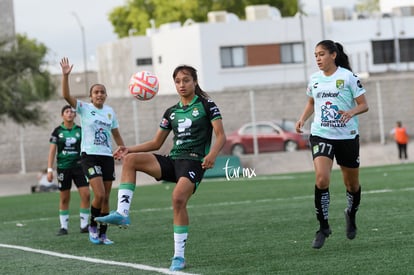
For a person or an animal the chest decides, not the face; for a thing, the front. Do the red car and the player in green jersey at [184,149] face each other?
no

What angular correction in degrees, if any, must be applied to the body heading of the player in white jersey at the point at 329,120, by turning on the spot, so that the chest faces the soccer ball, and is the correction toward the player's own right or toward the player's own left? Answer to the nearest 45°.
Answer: approximately 45° to the player's own right

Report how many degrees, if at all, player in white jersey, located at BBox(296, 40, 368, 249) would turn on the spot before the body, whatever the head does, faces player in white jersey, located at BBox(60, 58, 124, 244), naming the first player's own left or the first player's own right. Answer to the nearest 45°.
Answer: approximately 90° to the first player's own right

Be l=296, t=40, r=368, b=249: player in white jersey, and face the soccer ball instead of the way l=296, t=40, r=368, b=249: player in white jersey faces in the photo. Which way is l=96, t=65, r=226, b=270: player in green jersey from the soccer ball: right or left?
left

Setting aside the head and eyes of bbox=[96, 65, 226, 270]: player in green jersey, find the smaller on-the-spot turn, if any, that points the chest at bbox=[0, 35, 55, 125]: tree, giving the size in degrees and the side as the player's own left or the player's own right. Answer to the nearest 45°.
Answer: approximately 135° to the player's own right

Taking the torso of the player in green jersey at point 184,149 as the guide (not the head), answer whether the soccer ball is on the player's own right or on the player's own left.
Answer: on the player's own right

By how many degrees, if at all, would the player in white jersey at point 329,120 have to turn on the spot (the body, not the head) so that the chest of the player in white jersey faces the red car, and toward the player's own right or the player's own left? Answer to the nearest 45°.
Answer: approximately 135° to the player's own right

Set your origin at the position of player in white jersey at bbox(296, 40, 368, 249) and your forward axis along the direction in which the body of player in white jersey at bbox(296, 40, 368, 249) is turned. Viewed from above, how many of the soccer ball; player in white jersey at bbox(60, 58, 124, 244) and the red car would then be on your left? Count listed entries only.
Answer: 0

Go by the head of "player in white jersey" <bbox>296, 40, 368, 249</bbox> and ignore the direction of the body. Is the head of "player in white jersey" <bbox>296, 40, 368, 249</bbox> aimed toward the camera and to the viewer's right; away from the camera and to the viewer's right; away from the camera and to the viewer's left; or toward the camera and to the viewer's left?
toward the camera and to the viewer's left

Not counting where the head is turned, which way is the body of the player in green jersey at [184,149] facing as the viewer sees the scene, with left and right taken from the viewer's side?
facing the viewer and to the left of the viewer

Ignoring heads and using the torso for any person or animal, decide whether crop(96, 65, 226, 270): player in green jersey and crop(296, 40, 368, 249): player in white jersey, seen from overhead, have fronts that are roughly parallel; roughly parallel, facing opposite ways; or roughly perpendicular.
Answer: roughly parallel
